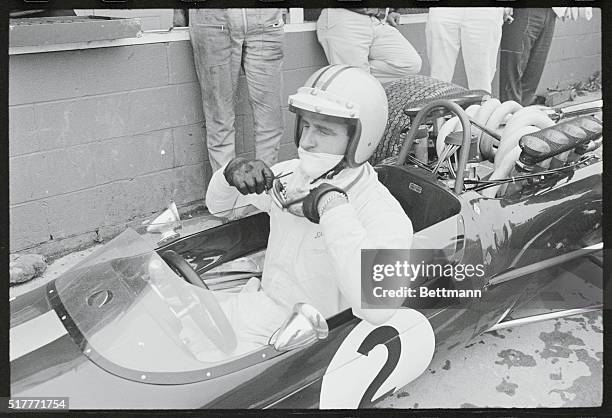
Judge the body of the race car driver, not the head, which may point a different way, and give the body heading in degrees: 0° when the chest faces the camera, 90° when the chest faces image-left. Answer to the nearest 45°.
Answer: approximately 45°

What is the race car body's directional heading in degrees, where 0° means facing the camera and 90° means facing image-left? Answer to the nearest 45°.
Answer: approximately 45°
